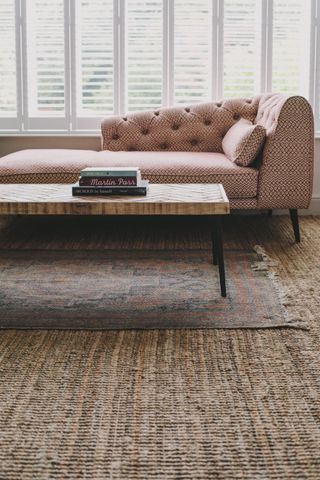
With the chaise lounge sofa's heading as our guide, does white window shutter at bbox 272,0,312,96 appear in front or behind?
behind

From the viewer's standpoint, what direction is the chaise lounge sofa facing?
toward the camera

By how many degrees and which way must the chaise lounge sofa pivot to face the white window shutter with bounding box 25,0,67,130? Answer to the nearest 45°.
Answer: approximately 135° to its right

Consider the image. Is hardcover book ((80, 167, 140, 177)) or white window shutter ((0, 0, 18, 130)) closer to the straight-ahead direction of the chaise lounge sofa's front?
the hardcover book

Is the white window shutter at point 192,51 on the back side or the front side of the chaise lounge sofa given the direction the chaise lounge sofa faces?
on the back side

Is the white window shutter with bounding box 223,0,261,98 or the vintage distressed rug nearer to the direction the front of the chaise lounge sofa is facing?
the vintage distressed rug

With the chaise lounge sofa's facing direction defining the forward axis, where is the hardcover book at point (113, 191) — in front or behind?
in front

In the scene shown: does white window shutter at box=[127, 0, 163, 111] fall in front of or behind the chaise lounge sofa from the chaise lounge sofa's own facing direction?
behind

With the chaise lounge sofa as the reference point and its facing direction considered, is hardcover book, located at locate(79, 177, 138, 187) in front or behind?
in front
